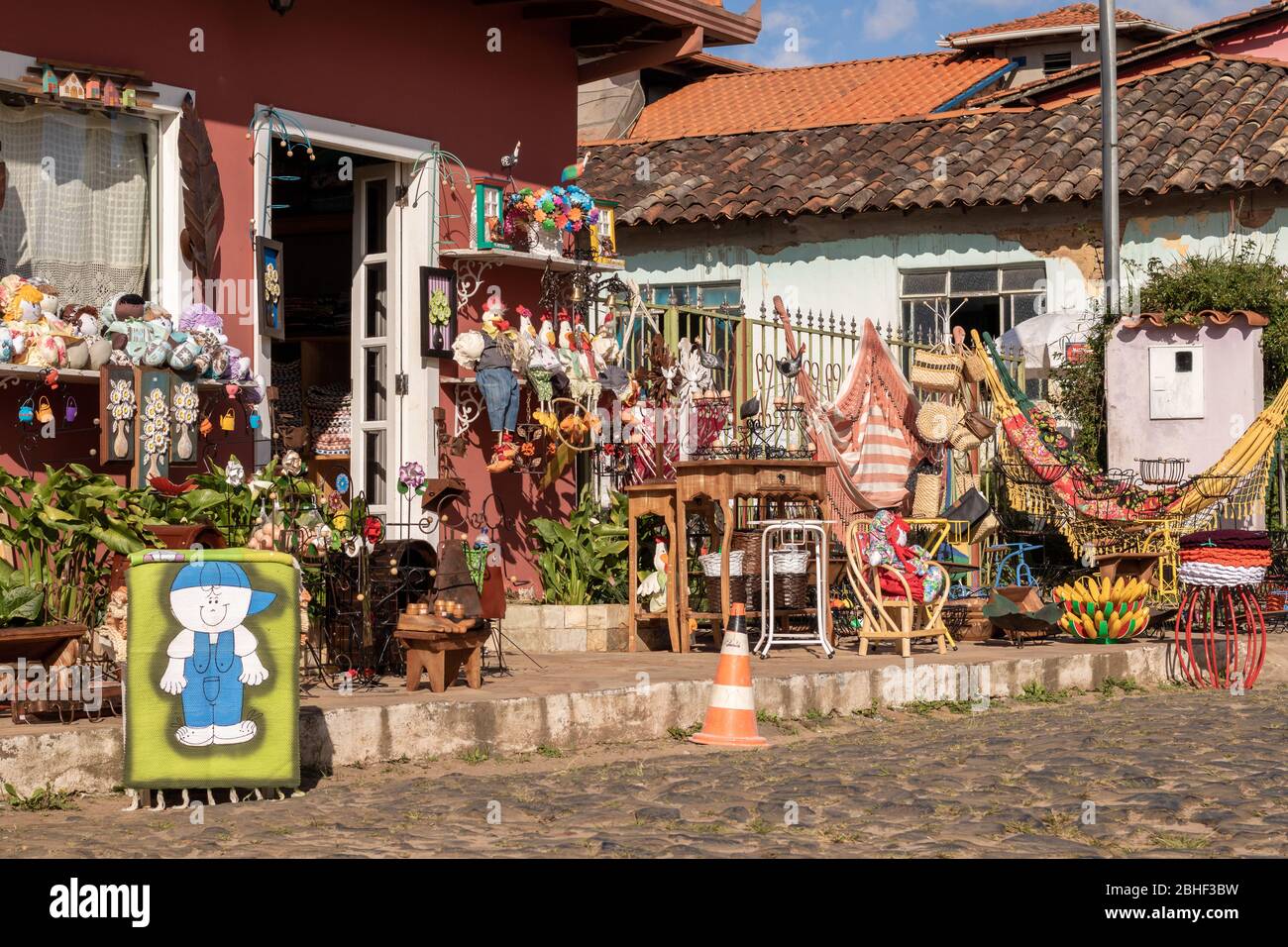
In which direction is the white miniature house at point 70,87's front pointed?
toward the camera

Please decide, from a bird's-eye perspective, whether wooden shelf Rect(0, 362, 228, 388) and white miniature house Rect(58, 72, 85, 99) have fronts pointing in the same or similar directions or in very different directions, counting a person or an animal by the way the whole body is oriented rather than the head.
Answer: same or similar directions

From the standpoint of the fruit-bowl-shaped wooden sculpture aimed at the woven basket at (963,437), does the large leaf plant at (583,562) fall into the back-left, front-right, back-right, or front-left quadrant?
front-left

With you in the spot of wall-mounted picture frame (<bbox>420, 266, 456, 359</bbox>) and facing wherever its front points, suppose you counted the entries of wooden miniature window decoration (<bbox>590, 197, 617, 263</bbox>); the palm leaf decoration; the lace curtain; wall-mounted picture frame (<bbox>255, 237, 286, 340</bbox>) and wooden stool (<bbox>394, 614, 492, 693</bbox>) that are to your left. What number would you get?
1

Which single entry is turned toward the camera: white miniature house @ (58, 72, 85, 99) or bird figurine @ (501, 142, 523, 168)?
the white miniature house

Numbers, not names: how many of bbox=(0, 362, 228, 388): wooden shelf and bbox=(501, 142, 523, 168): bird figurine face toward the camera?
1

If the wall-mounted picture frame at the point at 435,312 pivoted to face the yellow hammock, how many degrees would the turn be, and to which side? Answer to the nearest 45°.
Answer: approximately 45° to its left

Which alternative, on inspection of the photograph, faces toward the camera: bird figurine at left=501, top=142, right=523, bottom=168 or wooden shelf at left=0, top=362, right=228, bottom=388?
the wooden shelf

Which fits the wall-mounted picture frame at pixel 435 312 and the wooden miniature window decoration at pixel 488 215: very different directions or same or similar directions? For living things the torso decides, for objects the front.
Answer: same or similar directions

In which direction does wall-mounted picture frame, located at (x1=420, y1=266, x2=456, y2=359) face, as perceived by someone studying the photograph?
facing the viewer and to the right of the viewer

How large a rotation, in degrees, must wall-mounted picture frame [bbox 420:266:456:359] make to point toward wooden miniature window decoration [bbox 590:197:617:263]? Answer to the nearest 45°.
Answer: approximately 90° to its left

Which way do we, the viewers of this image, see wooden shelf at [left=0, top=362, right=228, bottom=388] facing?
facing the viewer
